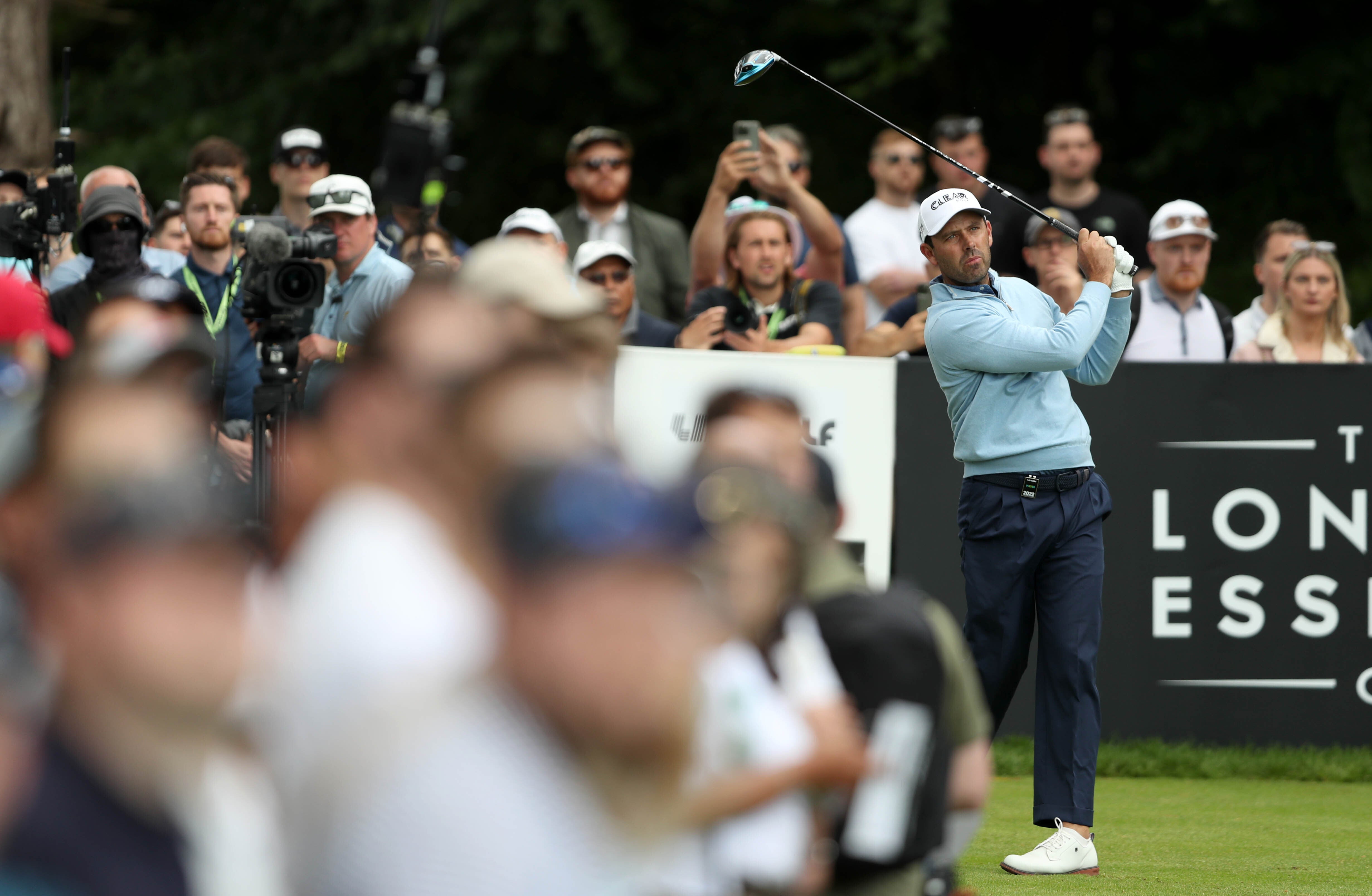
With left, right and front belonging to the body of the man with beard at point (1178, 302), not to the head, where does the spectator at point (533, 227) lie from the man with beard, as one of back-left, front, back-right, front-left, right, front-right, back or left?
front-right

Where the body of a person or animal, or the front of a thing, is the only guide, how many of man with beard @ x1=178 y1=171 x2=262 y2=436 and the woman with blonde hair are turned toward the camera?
2

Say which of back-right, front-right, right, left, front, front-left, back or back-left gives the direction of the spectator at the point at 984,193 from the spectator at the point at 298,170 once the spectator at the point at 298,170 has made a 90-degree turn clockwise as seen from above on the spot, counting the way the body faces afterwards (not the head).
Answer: back

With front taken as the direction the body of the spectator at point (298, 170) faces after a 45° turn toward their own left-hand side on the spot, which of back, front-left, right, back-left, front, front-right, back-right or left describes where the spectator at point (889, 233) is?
front-left

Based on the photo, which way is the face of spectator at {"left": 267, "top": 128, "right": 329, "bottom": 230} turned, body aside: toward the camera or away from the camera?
toward the camera

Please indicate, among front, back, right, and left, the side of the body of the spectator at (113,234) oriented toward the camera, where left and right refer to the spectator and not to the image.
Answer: front

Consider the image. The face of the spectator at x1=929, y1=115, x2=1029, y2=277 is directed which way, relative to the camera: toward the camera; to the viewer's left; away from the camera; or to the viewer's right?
toward the camera

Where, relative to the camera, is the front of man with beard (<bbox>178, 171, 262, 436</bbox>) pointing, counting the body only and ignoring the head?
toward the camera

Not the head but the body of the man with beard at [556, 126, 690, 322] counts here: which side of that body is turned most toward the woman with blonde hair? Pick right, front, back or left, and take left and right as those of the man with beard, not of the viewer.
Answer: left

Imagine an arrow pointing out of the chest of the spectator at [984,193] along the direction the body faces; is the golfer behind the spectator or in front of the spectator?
in front

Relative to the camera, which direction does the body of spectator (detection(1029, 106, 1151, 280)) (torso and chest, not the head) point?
toward the camera

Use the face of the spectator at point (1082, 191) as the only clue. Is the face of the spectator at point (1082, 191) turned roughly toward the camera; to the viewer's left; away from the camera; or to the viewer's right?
toward the camera

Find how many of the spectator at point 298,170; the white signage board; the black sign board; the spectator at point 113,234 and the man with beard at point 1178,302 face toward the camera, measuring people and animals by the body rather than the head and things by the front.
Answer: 5

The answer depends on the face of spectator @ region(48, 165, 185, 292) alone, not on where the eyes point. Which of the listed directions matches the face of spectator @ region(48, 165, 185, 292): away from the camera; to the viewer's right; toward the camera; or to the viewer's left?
toward the camera

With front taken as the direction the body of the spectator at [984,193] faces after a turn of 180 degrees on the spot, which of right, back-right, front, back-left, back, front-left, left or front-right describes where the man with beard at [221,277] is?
back-left

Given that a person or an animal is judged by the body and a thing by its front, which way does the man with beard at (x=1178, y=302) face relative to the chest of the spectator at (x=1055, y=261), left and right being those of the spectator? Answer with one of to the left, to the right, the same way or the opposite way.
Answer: the same way

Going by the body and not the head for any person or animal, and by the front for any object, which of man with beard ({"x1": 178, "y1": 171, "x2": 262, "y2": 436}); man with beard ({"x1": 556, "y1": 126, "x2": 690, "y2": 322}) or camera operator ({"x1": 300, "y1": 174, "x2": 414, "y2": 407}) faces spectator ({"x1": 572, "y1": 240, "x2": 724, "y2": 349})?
man with beard ({"x1": 556, "y1": 126, "x2": 690, "y2": 322})

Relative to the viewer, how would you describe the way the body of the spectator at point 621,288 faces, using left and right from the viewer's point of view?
facing the viewer
